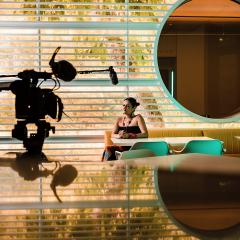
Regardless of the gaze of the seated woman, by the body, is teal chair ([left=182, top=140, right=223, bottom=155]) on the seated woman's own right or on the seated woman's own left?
on the seated woman's own left

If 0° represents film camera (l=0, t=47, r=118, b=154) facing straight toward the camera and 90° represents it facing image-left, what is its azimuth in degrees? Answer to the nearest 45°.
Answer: approximately 270°

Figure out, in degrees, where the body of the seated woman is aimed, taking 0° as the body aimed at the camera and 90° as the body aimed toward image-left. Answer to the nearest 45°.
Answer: approximately 45°

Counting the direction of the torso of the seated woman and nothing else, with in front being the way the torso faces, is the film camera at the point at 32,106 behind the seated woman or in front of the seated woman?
in front

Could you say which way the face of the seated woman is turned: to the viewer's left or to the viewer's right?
to the viewer's left

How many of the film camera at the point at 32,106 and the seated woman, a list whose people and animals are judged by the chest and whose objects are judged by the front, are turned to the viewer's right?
1
